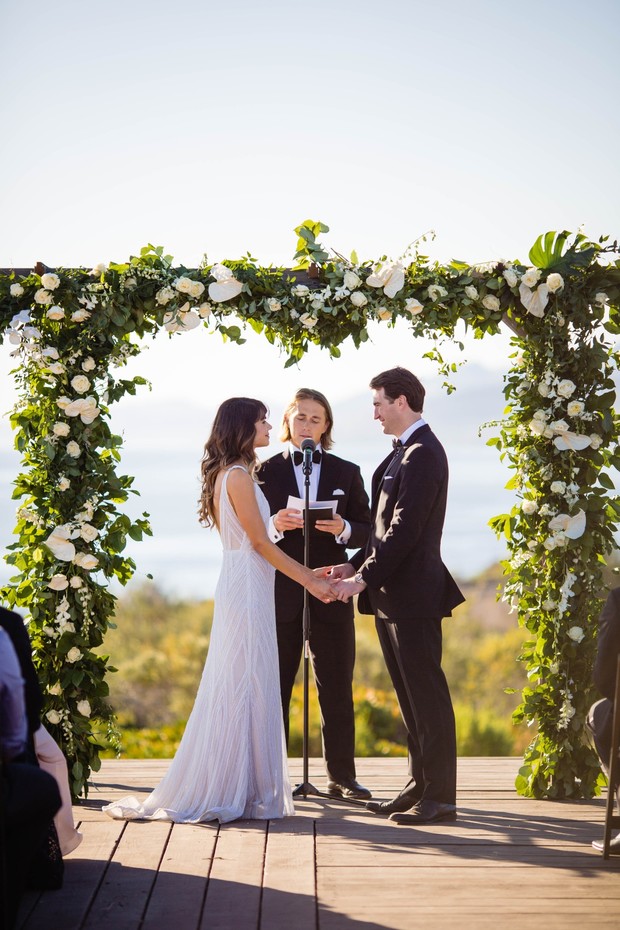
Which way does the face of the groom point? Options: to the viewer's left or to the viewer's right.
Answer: to the viewer's left

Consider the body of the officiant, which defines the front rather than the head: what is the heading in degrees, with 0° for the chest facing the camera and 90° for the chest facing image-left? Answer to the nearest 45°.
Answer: approximately 0°

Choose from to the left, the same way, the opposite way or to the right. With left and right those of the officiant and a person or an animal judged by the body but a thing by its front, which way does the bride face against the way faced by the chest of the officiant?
to the left

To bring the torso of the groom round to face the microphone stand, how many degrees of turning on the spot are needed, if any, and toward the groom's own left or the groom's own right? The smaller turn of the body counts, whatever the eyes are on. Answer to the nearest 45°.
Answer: approximately 45° to the groom's own right

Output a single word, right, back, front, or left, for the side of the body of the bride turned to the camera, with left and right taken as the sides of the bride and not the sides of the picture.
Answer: right

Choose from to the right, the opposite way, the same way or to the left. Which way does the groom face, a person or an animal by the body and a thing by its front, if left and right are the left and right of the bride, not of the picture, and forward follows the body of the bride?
the opposite way

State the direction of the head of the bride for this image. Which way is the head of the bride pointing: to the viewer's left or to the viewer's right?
to the viewer's right

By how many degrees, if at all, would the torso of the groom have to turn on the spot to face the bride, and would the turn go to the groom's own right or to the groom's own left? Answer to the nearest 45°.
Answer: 0° — they already face them

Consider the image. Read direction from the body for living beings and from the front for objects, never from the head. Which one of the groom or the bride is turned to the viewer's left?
the groom

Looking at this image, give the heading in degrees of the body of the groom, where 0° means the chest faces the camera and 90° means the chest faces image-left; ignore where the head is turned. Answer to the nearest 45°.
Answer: approximately 90°

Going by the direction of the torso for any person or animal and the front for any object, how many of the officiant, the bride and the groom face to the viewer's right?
1
